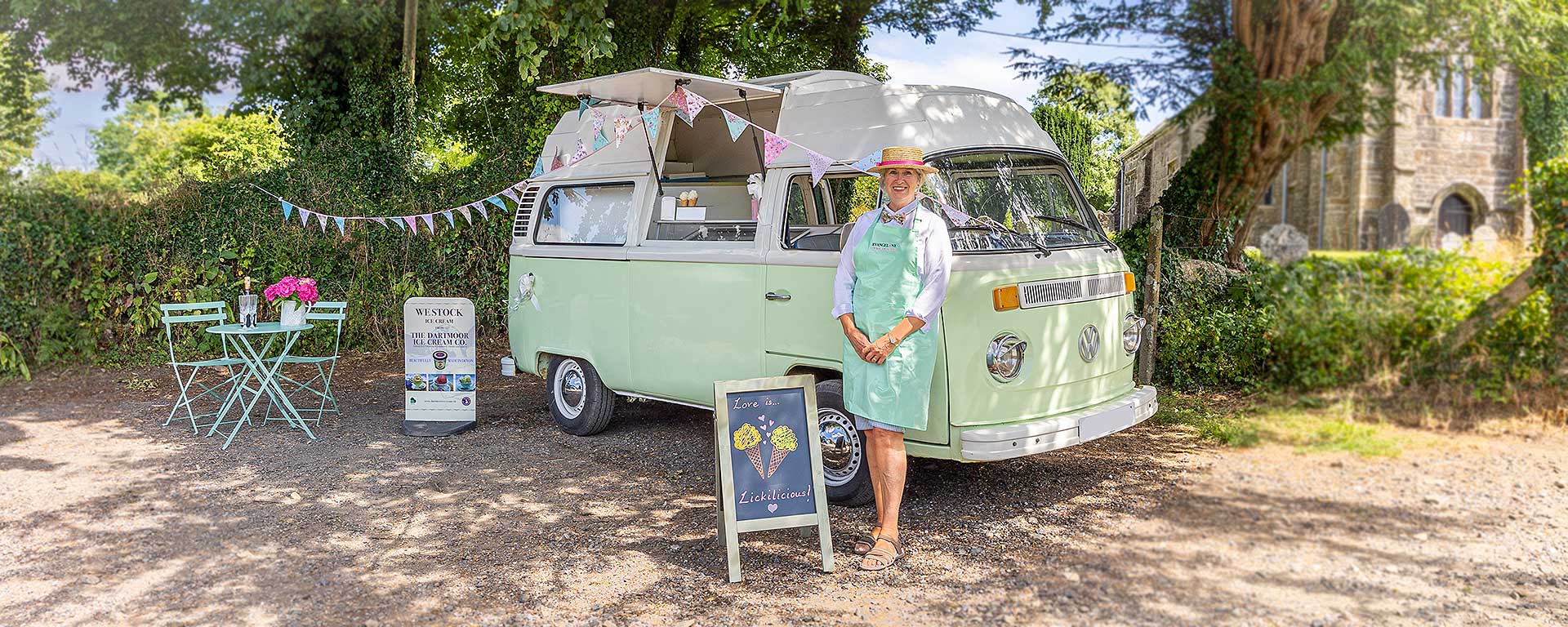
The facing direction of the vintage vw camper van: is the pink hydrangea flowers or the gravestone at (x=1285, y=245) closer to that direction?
the gravestone

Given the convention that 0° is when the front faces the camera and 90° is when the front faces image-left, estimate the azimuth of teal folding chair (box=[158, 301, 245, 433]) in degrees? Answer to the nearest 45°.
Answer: approximately 315°

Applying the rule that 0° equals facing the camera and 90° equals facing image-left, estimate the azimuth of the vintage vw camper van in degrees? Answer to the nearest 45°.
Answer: approximately 315°

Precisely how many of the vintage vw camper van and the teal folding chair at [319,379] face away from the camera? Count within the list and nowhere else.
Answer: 0

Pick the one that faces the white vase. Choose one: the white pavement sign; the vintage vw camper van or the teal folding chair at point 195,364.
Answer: the teal folding chair

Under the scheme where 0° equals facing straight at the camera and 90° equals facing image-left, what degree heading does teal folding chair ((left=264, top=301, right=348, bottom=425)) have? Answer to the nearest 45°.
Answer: approximately 45°

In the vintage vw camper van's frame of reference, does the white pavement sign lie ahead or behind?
behind

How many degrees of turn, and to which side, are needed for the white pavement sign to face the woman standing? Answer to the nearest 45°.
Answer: approximately 45° to its left
